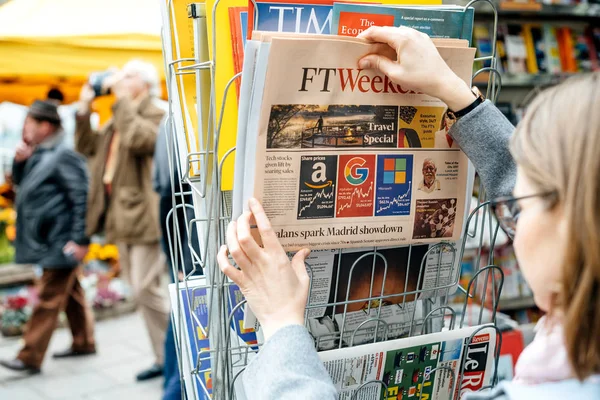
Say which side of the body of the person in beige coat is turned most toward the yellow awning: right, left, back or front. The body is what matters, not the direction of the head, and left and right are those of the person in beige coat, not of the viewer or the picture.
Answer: right

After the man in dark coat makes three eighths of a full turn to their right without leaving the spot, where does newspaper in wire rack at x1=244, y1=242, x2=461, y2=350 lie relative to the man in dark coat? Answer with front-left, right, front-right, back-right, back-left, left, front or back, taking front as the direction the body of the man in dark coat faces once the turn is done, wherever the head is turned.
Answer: back-right

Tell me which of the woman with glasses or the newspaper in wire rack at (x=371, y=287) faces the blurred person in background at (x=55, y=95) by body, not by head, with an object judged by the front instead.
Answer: the woman with glasses

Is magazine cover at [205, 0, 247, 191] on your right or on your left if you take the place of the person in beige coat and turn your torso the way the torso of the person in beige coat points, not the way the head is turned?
on your left

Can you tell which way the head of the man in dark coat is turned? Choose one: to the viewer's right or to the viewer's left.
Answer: to the viewer's left

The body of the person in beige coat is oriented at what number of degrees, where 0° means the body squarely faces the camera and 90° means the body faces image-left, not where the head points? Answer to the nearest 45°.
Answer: approximately 45°
